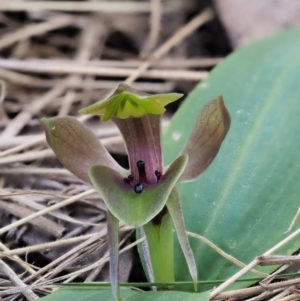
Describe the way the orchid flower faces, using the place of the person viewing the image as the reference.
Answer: facing the viewer

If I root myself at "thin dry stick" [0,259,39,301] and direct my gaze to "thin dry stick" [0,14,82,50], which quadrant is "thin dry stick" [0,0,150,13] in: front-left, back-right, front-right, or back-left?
front-right

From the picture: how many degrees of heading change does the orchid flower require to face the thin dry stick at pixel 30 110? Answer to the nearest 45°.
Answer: approximately 135° to its right

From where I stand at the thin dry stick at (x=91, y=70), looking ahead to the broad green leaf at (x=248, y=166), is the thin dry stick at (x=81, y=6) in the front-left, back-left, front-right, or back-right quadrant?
back-left

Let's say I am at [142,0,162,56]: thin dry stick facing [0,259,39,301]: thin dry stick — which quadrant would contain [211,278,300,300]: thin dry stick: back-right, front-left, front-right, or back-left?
front-left

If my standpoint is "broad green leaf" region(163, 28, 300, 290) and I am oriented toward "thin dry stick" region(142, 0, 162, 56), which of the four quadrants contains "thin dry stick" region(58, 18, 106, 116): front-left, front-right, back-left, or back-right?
front-left
